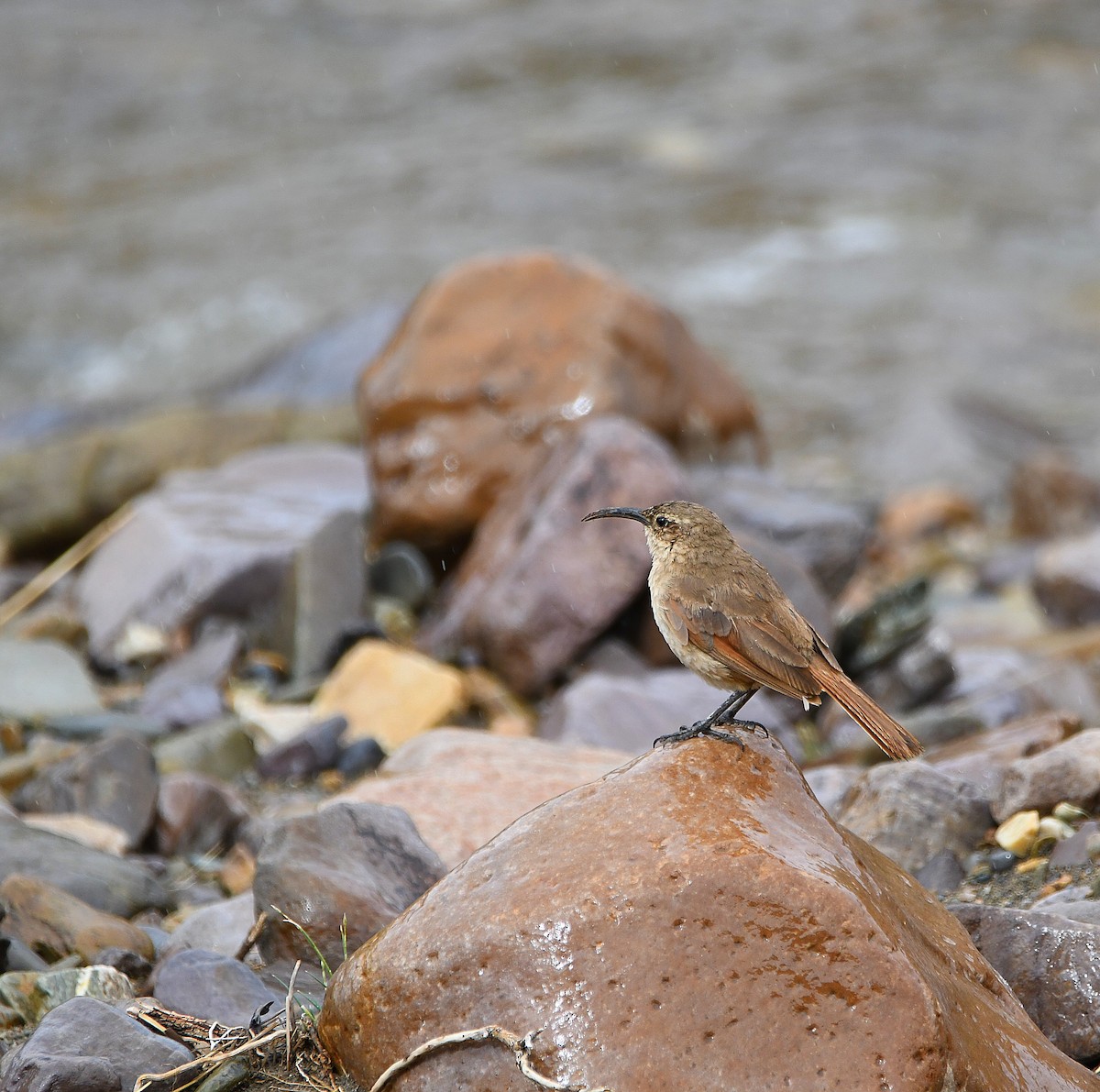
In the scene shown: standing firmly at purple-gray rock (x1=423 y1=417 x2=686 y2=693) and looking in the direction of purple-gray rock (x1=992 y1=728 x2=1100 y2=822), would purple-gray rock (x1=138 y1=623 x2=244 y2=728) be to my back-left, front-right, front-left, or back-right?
back-right

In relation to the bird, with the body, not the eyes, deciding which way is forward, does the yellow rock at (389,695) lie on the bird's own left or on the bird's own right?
on the bird's own right

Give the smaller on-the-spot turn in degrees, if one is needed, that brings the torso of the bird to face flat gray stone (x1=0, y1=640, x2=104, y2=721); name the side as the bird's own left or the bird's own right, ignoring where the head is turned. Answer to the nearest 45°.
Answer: approximately 45° to the bird's own right

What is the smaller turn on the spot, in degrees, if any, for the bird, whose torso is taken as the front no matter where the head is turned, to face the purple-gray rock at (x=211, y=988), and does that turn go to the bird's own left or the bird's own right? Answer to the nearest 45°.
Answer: approximately 45° to the bird's own left

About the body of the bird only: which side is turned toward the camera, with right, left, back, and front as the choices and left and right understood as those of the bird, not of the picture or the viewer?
left

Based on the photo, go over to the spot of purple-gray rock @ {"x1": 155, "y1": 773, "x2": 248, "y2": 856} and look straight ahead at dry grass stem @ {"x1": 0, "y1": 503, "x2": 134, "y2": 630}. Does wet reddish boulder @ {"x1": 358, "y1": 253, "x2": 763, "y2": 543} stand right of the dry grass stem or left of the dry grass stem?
right

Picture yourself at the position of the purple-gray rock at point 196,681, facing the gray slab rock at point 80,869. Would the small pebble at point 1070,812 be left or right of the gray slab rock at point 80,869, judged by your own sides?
left

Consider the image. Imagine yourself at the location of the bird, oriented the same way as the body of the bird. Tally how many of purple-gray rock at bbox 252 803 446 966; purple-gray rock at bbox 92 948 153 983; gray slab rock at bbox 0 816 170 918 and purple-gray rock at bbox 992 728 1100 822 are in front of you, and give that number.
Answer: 3

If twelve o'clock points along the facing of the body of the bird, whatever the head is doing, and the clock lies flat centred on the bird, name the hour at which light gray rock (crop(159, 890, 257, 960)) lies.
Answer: The light gray rock is roughly at 12 o'clock from the bird.

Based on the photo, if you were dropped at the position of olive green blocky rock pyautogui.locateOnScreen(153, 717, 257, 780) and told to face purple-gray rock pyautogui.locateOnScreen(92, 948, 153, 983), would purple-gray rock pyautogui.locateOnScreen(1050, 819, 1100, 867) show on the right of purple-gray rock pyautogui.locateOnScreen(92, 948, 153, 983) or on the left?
left
